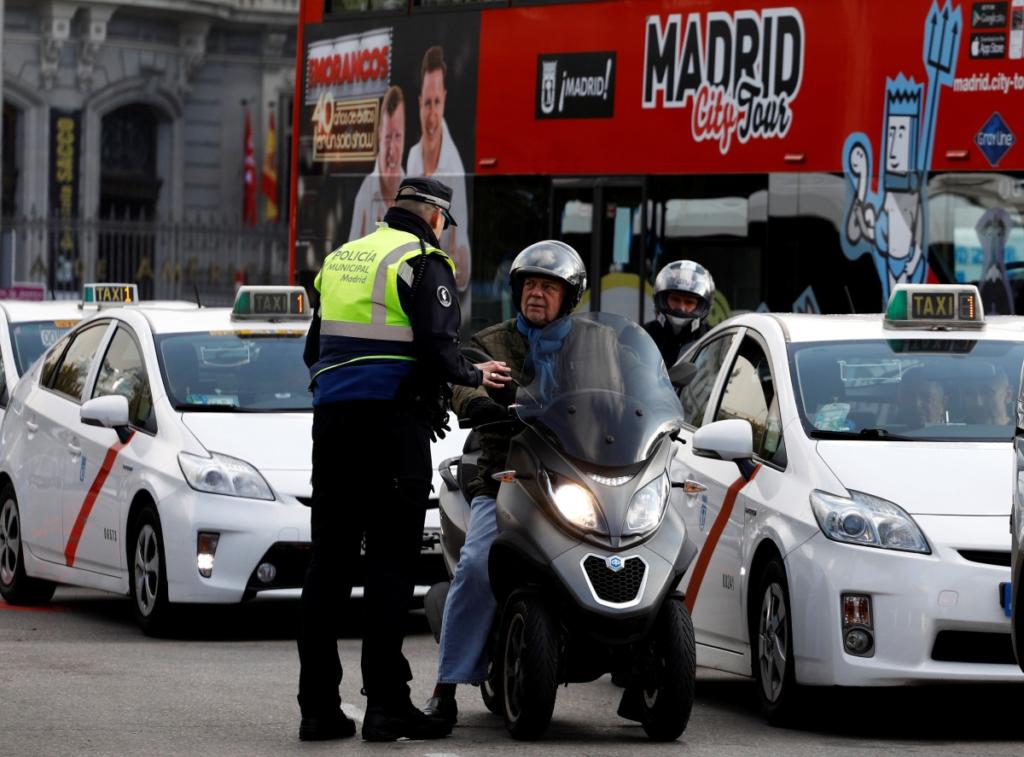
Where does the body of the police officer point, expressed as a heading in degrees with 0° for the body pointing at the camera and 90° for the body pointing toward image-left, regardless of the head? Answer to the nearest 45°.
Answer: approximately 225°

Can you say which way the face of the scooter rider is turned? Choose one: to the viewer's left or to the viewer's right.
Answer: to the viewer's left

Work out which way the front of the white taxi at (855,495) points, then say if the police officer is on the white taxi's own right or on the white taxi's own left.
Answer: on the white taxi's own right

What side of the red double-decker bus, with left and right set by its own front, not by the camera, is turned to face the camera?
right

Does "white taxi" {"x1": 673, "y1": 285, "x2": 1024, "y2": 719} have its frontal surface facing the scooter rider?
no

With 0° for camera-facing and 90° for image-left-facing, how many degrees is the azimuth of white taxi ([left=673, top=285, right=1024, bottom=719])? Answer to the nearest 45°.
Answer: approximately 315°

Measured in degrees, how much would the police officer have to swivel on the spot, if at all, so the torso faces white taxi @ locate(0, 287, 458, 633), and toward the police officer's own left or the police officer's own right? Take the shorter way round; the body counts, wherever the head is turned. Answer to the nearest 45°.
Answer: approximately 45° to the police officer's own left

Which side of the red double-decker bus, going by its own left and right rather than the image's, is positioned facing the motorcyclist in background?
right

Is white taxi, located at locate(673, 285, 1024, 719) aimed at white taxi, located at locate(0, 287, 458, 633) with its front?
no

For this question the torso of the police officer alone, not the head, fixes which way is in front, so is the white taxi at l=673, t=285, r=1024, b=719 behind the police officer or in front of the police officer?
in front

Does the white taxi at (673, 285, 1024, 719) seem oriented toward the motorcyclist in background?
no

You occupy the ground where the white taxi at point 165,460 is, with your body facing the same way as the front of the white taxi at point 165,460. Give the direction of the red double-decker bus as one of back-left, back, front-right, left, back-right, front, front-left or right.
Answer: left

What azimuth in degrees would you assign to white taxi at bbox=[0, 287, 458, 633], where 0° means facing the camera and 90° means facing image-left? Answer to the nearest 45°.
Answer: approximately 315°

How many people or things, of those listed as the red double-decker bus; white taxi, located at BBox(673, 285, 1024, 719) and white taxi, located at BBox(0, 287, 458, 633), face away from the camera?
0

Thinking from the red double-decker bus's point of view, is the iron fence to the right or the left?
on its left

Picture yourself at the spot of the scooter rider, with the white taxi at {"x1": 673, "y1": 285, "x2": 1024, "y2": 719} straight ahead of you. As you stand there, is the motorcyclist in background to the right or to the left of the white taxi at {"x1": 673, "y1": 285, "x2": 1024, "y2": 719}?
left

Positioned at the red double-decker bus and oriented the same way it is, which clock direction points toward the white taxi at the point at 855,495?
The white taxi is roughly at 3 o'clock from the red double-decker bus.

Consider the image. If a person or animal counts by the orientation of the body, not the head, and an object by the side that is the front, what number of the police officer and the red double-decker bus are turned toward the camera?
0
